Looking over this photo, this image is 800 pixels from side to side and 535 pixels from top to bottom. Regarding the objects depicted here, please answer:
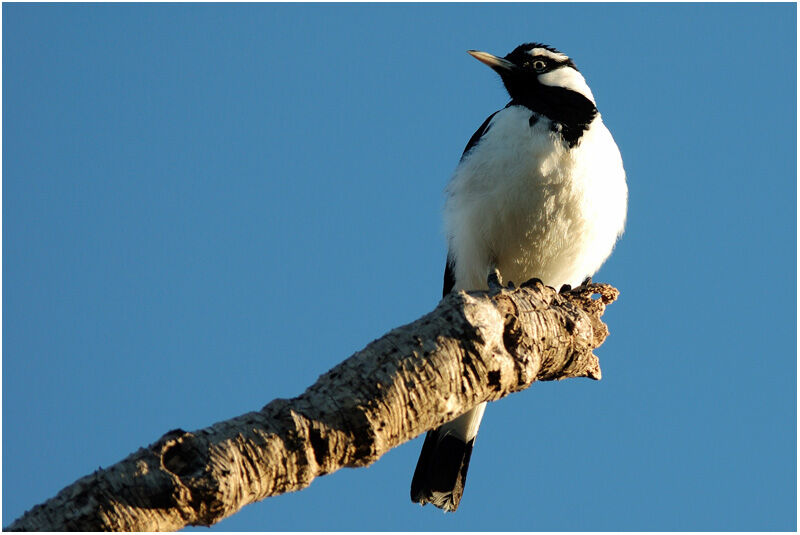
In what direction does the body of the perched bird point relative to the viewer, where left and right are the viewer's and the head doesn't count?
facing the viewer and to the right of the viewer
